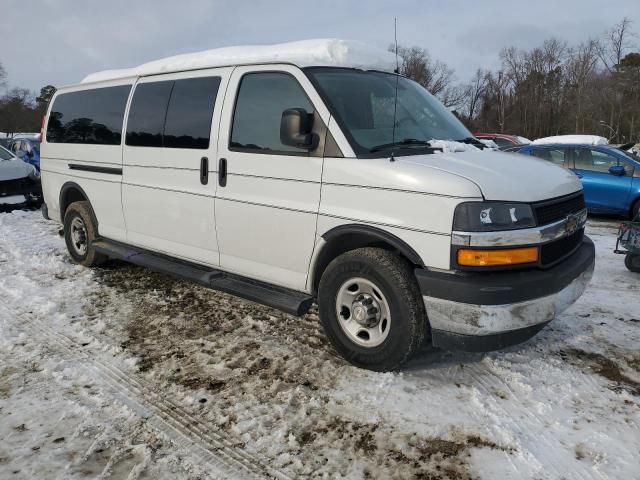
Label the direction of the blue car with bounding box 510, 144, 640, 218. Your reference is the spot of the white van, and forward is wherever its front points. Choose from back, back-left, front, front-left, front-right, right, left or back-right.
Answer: left

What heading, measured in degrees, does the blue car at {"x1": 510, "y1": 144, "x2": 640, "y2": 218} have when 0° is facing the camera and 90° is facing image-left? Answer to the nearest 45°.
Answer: approximately 270°

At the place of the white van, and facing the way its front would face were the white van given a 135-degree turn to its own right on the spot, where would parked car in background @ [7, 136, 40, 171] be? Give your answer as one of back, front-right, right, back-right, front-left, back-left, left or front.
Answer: front-right

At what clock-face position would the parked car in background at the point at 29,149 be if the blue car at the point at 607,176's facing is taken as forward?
The parked car in background is roughly at 6 o'clock from the blue car.

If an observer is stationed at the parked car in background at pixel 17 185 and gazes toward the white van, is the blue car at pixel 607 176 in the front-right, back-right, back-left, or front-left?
front-left

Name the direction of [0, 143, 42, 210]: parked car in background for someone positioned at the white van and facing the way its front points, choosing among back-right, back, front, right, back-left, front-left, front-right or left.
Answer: back

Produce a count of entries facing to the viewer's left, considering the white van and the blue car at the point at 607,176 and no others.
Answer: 0

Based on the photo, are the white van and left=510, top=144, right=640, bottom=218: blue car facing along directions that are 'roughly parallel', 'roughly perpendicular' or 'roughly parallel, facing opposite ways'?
roughly parallel

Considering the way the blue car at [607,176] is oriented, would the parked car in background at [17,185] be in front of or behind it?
behind

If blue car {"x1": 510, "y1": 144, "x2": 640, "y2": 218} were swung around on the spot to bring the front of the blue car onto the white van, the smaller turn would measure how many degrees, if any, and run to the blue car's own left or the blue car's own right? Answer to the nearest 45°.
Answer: approximately 90° to the blue car's own right

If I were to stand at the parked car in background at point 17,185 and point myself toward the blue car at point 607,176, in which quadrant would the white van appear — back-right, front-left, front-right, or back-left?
front-right
